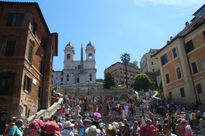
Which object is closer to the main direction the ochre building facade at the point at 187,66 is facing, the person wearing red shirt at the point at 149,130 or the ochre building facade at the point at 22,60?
the ochre building facade

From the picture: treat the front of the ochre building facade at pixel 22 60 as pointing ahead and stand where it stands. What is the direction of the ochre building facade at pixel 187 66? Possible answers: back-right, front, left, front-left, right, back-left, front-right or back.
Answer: front-left

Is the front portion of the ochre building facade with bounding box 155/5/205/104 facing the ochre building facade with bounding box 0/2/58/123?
yes

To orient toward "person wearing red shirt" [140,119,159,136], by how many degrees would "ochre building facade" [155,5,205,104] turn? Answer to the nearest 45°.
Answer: approximately 45° to its left

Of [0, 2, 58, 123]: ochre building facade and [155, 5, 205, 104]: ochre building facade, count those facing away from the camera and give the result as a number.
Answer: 0

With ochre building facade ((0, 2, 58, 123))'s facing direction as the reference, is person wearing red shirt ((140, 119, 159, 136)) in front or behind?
in front

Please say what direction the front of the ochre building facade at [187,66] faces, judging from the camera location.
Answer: facing the viewer and to the left of the viewer

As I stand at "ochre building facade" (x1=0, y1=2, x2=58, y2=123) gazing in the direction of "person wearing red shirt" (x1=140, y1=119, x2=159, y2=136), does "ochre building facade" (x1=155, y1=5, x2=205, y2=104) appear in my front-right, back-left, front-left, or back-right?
front-left

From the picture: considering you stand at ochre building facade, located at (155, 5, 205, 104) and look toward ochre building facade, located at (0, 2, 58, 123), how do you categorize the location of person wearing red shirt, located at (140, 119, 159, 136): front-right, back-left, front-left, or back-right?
front-left

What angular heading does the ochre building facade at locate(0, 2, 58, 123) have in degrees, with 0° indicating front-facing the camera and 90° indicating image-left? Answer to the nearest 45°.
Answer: approximately 315°
